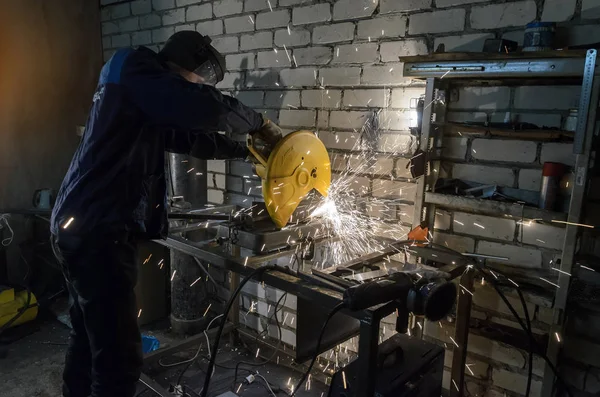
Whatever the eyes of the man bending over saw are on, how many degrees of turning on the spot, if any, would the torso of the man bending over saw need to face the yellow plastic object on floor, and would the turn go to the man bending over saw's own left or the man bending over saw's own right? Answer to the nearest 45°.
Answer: approximately 135° to the man bending over saw's own left

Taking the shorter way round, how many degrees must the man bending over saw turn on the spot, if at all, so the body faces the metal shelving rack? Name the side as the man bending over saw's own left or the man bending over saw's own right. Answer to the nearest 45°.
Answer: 0° — they already face it

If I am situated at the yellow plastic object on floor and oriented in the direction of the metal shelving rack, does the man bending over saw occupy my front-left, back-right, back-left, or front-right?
front-right

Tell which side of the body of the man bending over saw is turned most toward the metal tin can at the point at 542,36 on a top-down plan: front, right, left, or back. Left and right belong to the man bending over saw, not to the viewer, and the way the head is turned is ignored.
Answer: front

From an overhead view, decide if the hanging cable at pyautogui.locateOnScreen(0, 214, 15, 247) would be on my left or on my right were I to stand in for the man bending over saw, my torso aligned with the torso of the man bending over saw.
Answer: on my left

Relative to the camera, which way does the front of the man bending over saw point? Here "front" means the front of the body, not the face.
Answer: to the viewer's right
